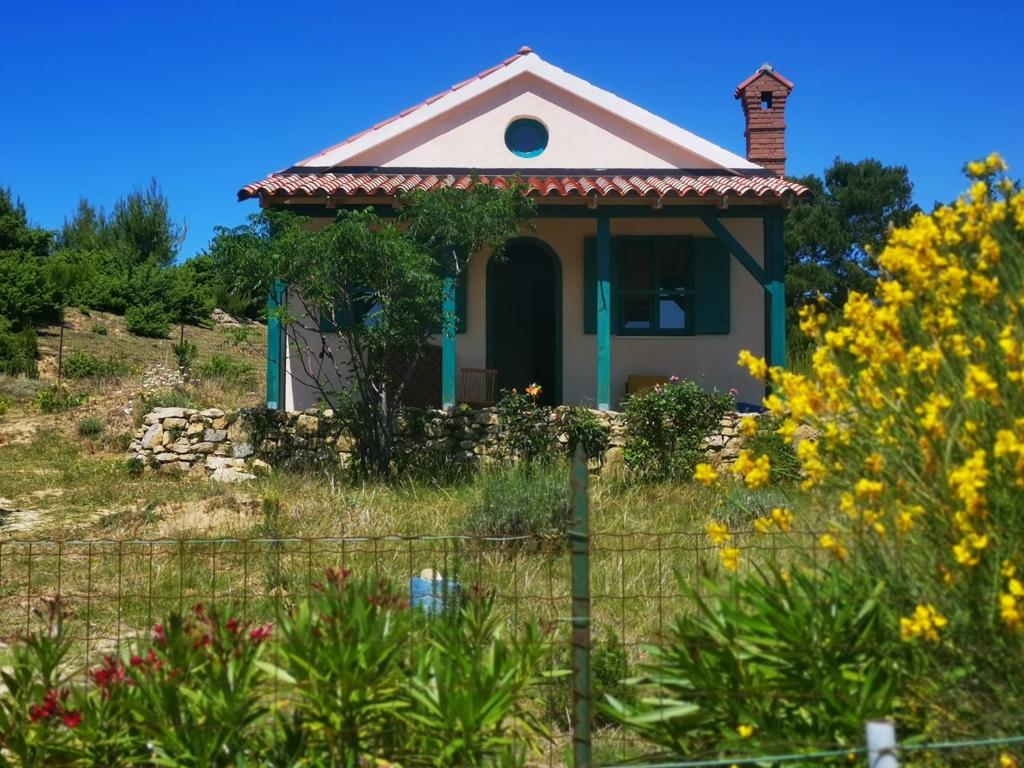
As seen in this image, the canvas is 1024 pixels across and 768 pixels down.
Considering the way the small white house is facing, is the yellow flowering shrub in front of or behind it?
in front

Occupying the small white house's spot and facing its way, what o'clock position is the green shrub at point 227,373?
The green shrub is roughly at 4 o'clock from the small white house.

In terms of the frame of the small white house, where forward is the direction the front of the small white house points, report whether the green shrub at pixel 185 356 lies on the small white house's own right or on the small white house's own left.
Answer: on the small white house's own right

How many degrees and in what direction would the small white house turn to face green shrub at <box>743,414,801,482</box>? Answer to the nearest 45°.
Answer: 0° — it already faces it

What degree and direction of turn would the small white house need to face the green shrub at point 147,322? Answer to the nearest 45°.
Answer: approximately 135° to its right

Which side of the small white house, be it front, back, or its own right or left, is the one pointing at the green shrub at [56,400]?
right

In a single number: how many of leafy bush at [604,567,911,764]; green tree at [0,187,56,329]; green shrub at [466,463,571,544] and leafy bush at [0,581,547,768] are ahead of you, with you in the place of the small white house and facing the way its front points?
3

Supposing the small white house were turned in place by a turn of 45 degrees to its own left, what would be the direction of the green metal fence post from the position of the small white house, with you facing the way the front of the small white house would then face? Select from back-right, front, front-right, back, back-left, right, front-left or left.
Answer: front-right

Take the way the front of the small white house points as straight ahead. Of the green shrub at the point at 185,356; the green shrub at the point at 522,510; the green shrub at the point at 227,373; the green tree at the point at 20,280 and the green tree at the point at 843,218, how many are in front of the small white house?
1

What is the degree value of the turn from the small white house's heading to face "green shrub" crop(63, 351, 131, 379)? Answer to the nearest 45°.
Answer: approximately 135° to its right

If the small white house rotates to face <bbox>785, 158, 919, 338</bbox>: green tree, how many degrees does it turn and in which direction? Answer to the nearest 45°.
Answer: approximately 135° to its left

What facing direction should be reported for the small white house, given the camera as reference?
facing the viewer
